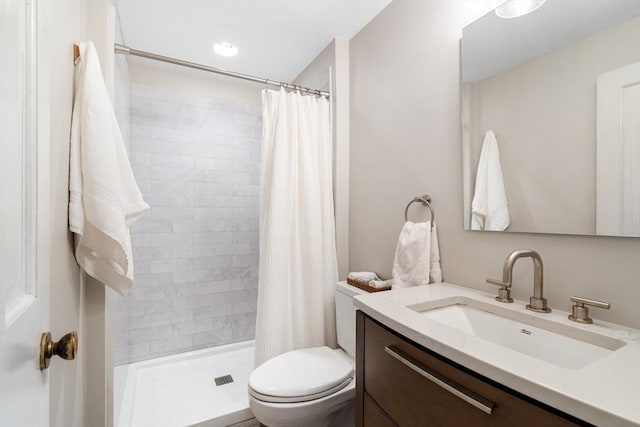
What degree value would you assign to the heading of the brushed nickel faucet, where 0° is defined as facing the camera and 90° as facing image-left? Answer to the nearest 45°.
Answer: approximately 45°

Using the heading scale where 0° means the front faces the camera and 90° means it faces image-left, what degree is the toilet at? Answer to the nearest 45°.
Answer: approximately 45°

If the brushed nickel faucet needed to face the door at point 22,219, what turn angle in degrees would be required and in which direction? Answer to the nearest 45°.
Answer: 0° — it already faces it

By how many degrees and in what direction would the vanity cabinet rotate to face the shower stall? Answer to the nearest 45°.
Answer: approximately 90° to its right

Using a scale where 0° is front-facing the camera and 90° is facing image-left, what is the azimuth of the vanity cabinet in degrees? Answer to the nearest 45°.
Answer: approximately 45°
